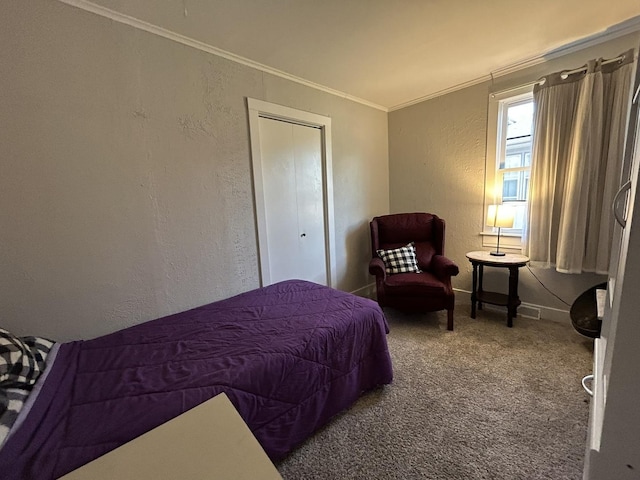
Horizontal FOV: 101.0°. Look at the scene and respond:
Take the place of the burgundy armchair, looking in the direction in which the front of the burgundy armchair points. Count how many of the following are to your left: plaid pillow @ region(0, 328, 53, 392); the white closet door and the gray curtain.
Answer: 1

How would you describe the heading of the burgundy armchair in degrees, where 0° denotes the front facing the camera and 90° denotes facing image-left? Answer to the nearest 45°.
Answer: approximately 0°

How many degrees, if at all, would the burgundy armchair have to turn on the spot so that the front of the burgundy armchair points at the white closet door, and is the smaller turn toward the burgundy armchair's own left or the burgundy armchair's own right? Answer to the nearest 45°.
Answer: approximately 90° to the burgundy armchair's own right

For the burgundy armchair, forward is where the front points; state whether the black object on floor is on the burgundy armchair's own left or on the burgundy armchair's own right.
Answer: on the burgundy armchair's own left

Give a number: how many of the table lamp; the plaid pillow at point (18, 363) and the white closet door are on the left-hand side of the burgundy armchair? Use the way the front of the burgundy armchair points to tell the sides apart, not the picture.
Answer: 1

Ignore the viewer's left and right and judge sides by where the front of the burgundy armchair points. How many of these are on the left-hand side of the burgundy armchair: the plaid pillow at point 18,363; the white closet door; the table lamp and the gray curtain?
2

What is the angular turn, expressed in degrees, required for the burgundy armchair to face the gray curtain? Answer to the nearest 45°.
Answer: approximately 90° to its left

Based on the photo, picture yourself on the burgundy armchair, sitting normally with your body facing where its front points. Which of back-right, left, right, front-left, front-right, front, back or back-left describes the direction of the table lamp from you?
left

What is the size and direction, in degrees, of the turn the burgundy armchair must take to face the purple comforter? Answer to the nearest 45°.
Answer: approximately 45° to its right

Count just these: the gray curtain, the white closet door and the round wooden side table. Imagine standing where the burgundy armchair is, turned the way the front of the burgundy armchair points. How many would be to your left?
2

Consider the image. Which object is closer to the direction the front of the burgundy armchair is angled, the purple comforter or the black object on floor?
the purple comforter

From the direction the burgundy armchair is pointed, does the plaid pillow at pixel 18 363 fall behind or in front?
in front

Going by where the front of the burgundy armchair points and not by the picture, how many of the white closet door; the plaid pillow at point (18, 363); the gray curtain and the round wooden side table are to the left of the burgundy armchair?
2

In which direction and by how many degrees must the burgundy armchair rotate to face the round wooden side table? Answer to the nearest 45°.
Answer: approximately 90° to its left
